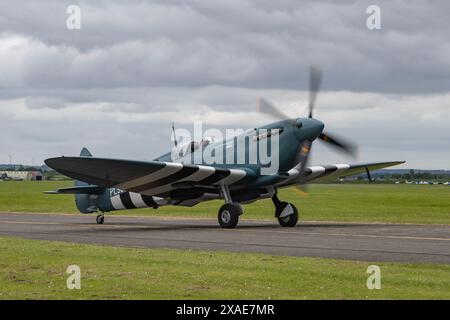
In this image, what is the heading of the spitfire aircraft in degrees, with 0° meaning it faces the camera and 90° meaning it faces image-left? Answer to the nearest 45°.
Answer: approximately 315°
